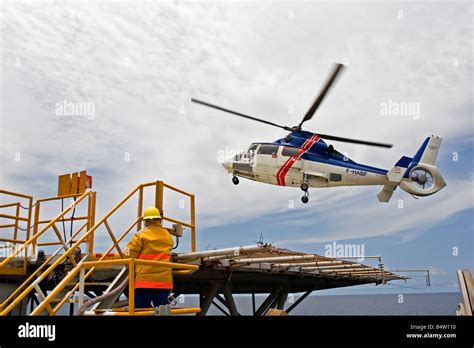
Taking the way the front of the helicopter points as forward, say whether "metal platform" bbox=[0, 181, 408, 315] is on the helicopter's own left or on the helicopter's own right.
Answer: on the helicopter's own left

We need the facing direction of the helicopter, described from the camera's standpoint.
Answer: facing to the left of the viewer

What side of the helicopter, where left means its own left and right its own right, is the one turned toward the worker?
left
